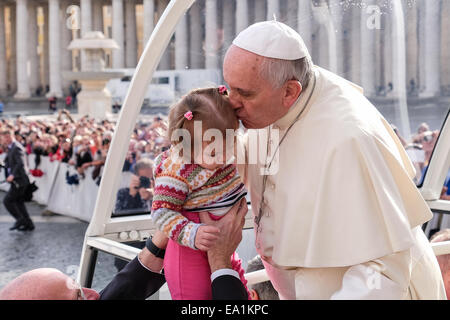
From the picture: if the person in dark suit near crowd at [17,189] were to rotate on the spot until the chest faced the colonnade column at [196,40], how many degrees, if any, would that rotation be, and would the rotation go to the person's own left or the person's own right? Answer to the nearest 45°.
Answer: approximately 90° to the person's own left

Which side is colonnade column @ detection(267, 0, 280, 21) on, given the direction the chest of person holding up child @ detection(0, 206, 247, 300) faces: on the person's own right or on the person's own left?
on the person's own left

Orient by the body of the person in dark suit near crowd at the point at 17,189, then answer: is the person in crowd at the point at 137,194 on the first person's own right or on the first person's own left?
on the first person's own left

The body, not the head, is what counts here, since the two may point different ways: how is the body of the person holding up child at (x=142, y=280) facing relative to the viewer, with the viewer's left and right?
facing to the right of the viewer

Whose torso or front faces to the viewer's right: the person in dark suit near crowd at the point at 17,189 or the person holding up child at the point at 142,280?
the person holding up child at the point at 142,280

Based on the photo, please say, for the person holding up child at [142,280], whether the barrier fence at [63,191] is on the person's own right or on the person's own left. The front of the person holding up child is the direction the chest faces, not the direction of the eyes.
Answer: on the person's own left

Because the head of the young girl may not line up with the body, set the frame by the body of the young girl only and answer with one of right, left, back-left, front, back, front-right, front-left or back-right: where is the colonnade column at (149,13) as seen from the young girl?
back-left

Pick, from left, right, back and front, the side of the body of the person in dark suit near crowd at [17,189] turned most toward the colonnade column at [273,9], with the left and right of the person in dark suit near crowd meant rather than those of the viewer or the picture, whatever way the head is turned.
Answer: left

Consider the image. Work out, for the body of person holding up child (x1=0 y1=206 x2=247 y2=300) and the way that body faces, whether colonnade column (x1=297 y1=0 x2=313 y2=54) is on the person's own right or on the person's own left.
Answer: on the person's own left
